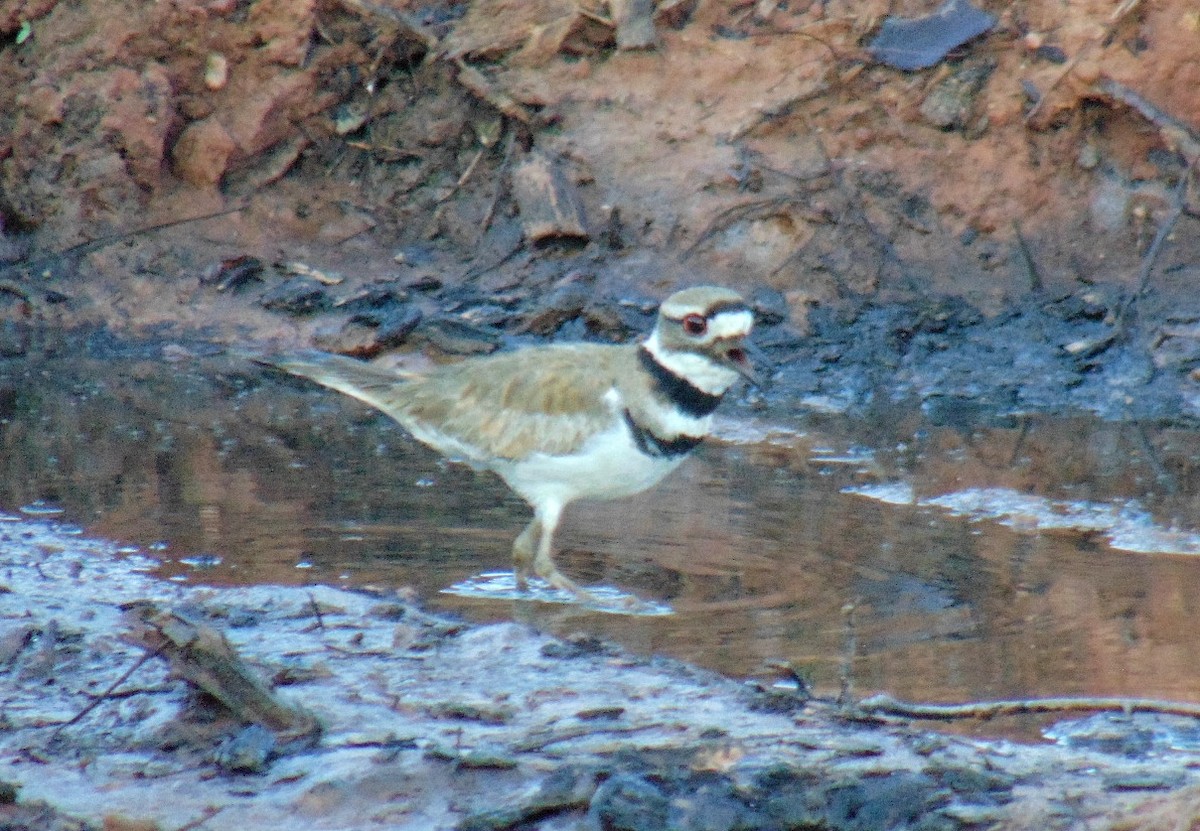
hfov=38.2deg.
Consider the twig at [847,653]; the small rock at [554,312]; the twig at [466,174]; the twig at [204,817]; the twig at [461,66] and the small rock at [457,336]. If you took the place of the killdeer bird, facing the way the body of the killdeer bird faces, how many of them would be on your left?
4

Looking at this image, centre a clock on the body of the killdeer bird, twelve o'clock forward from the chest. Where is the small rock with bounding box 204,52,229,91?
The small rock is roughly at 8 o'clock from the killdeer bird.

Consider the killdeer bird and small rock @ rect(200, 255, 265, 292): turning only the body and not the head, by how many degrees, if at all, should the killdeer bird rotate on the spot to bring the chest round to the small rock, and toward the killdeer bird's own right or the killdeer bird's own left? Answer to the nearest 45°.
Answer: approximately 135° to the killdeer bird's own left

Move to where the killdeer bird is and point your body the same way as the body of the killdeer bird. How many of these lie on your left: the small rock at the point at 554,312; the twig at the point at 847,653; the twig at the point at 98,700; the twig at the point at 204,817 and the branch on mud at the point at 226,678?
1

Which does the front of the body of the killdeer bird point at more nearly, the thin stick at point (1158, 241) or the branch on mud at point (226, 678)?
the thin stick

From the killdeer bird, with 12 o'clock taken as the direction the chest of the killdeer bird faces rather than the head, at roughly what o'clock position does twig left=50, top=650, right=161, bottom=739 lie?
The twig is roughly at 4 o'clock from the killdeer bird.

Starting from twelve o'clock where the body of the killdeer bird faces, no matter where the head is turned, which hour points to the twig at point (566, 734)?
The twig is roughly at 3 o'clock from the killdeer bird.

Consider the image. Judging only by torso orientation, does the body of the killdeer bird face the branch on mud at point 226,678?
no

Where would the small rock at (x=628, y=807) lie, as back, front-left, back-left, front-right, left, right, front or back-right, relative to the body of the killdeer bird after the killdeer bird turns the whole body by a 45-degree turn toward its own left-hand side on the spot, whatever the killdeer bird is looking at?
back-right

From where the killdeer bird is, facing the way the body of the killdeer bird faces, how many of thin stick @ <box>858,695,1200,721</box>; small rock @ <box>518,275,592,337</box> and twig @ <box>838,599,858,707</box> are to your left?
1

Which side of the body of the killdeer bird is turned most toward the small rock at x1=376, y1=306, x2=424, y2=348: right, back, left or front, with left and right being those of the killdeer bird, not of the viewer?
left

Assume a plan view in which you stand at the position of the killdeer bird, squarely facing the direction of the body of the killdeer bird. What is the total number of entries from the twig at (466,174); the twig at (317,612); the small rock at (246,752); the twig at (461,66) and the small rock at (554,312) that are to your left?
3

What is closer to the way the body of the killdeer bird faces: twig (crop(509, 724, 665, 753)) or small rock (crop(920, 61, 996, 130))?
the small rock

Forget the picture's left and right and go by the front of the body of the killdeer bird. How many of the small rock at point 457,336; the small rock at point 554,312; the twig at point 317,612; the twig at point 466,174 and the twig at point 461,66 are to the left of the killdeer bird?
4

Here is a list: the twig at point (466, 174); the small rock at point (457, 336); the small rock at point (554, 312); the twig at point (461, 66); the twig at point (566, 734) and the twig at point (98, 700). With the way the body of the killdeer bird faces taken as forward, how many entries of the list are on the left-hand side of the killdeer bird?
4

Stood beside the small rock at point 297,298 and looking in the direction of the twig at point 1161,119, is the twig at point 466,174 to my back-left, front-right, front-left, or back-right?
front-left

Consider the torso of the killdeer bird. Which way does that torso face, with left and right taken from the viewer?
facing to the right of the viewer

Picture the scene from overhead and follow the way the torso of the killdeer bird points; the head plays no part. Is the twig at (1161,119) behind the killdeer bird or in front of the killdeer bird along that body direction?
in front

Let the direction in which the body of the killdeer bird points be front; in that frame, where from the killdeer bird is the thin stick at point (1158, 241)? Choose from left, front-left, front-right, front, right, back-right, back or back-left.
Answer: front-left

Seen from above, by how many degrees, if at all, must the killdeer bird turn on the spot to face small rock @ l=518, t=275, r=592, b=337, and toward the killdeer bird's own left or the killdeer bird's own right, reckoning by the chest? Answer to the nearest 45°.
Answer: approximately 90° to the killdeer bird's own left
